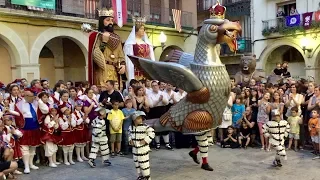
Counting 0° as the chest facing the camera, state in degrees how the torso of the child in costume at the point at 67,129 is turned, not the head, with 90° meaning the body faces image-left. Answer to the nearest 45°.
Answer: approximately 315°

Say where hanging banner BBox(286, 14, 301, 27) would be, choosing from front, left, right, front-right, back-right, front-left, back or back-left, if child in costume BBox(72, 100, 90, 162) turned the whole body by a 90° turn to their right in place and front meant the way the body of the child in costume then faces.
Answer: back

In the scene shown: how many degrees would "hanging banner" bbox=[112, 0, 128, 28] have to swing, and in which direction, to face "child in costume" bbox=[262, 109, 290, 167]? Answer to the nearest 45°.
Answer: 0° — it already faces them

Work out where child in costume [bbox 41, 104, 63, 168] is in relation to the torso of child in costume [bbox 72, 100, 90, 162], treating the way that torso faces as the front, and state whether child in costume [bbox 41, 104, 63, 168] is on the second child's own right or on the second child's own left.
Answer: on the second child's own right

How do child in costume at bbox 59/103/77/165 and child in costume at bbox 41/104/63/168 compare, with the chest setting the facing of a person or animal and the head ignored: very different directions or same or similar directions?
same or similar directions

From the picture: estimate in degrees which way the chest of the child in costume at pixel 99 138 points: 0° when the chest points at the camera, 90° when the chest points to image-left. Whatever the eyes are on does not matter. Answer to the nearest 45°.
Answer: approximately 315°

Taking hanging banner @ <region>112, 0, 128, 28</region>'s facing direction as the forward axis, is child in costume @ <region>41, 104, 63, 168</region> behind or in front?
in front

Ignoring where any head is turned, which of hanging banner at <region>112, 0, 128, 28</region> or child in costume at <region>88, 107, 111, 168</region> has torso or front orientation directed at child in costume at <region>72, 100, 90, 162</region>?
the hanging banner

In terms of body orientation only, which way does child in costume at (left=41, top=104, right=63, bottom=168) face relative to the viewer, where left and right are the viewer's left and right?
facing the viewer and to the right of the viewer

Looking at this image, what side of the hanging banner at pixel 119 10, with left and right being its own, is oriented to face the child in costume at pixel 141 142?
front

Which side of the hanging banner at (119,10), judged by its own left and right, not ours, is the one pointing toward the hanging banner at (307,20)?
left

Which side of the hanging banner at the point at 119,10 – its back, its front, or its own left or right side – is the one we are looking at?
front
